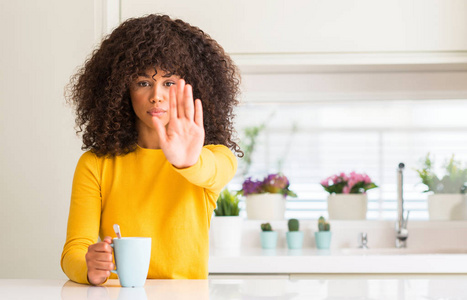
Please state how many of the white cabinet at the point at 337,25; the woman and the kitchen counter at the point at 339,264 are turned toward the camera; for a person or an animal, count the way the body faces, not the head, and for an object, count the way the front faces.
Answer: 3

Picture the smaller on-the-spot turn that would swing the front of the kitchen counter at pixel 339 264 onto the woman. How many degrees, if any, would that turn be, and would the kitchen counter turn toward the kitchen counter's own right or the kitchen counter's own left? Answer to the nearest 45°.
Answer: approximately 45° to the kitchen counter's own right

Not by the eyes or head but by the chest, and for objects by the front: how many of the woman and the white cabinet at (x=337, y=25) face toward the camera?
2

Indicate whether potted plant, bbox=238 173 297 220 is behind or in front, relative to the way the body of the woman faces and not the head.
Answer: behind

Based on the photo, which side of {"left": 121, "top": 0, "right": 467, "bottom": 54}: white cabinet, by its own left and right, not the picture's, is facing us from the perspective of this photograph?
front

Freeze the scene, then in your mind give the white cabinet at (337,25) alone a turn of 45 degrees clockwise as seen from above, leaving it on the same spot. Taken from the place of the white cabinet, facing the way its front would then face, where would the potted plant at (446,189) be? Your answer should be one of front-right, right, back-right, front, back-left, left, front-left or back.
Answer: back

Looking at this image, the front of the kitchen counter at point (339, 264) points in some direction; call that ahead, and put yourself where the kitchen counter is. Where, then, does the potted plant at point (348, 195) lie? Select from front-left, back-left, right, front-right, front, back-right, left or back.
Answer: back

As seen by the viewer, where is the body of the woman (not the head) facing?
toward the camera

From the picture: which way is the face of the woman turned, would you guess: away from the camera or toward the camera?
toward the camera

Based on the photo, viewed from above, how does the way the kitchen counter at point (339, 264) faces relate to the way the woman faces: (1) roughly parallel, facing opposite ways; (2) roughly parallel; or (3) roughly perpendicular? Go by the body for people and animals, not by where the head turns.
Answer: roughly parallel
